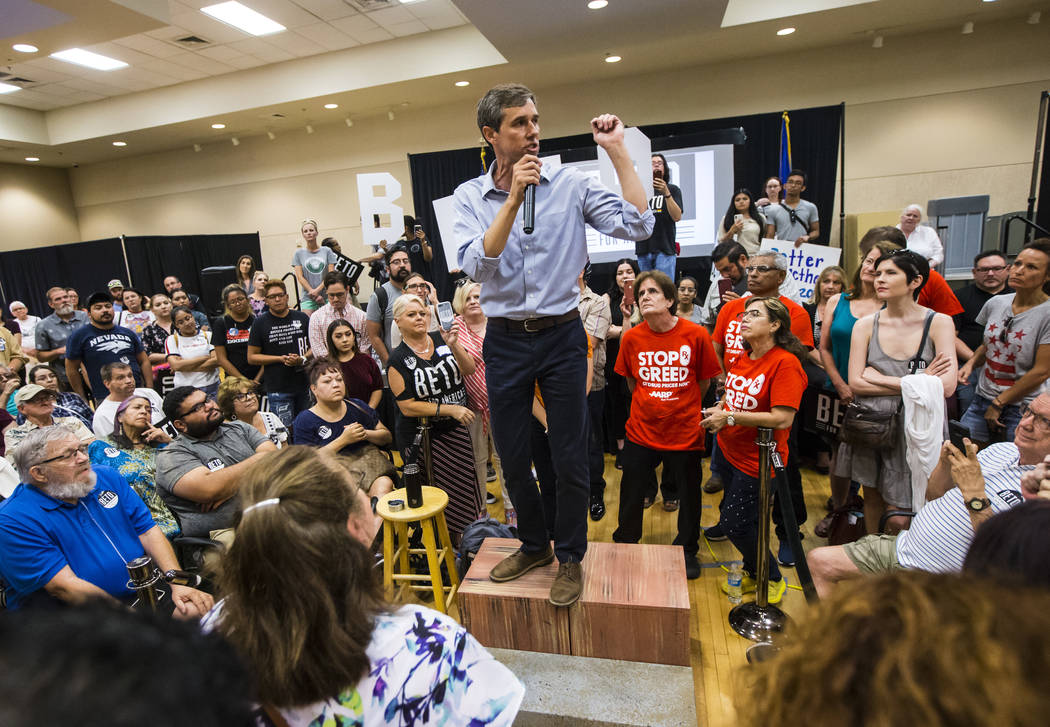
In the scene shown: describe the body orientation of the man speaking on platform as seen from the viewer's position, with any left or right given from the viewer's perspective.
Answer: facing the viewer

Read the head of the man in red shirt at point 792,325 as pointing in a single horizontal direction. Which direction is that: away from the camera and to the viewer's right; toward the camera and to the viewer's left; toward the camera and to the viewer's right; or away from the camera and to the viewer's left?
toward the camera and to the viewer's left

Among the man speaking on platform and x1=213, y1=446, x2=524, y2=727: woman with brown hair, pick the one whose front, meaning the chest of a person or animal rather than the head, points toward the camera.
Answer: the man speaking on platform

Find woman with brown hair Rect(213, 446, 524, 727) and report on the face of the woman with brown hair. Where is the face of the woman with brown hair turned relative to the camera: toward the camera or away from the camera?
away from the camera

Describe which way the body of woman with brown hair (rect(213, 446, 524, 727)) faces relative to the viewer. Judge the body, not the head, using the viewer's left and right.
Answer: facing away from the viewer and to the right of the viewer

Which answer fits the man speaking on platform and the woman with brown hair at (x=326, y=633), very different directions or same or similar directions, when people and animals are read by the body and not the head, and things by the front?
very different directions

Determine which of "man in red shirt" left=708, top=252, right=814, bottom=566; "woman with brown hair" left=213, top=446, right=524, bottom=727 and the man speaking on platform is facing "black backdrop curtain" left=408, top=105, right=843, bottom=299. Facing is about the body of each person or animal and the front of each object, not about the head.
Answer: the woman with brown hair

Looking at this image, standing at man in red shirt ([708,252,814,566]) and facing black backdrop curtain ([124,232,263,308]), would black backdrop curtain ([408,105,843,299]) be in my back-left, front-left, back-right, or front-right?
front-right

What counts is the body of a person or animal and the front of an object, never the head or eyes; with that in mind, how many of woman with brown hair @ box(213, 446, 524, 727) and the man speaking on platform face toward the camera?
1

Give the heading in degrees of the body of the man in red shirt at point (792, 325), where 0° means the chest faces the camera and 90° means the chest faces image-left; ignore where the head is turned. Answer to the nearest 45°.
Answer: approximately 45°

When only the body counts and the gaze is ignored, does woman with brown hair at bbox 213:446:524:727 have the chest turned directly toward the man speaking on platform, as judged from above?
yes

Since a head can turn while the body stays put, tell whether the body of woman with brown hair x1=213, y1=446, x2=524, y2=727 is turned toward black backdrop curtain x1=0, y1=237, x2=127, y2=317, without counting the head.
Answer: no
